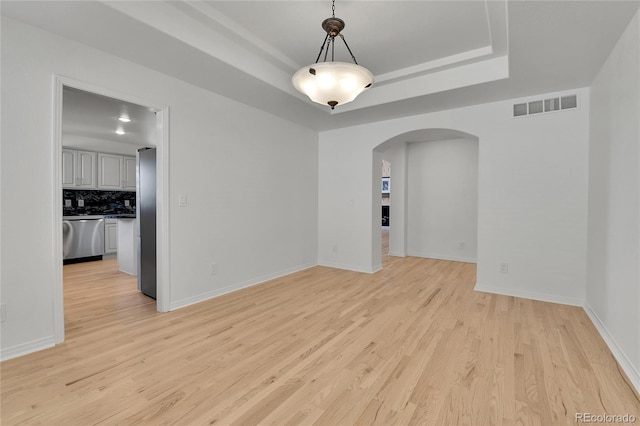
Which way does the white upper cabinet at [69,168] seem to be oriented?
toward the camera

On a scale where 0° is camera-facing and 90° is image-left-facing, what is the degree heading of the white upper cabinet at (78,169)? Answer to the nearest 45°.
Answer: approximately 0°

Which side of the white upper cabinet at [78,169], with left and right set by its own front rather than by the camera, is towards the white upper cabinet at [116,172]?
left

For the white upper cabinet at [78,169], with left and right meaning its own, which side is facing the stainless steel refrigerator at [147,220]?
front

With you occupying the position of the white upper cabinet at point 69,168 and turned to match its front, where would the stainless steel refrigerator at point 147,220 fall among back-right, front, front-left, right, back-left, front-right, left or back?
front
